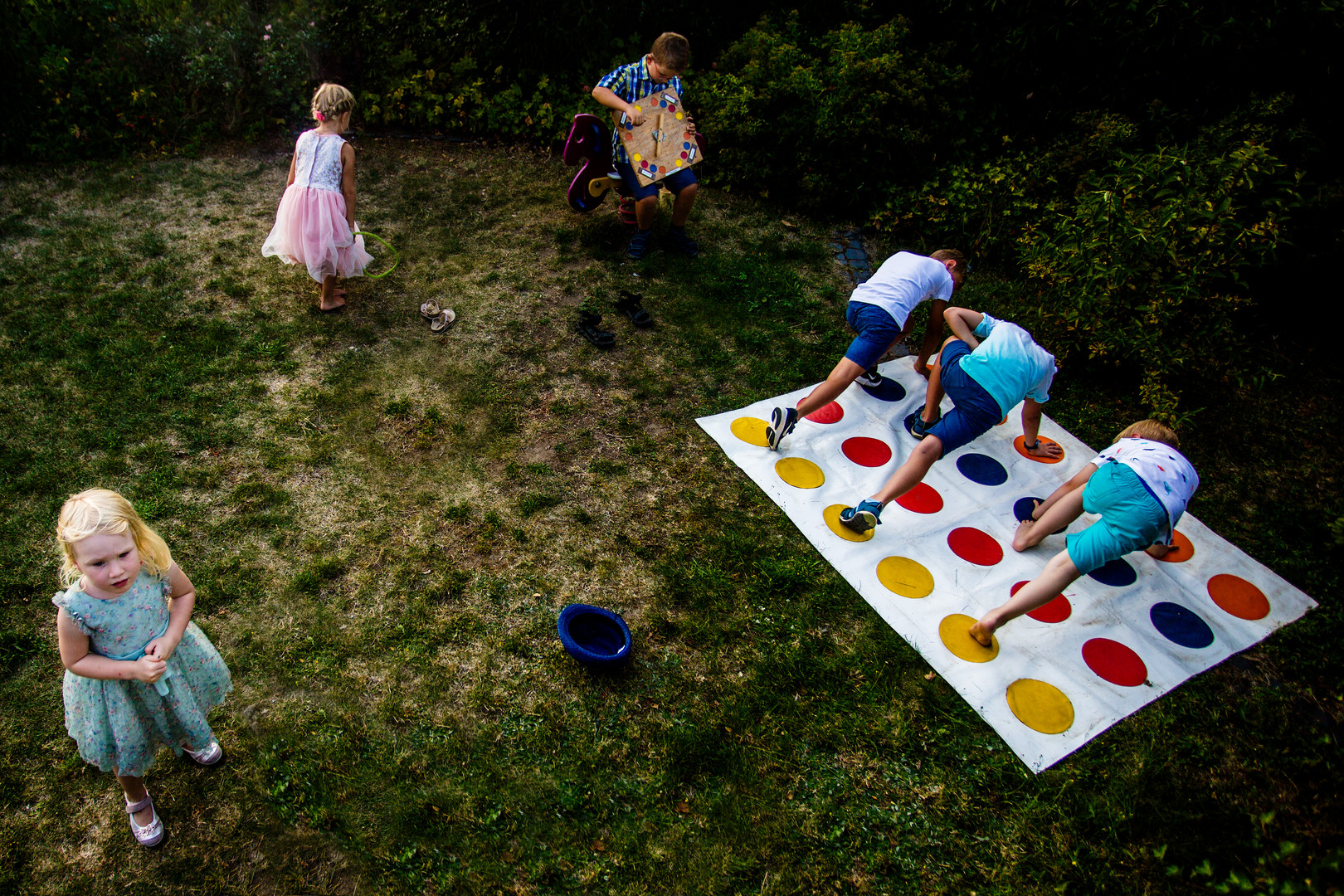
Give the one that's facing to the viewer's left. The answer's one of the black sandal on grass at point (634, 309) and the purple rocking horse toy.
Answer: the purple rocking horse toy

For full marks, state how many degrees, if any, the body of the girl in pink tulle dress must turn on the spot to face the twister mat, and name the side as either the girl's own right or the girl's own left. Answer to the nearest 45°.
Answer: approximately 90° to the girl's own right

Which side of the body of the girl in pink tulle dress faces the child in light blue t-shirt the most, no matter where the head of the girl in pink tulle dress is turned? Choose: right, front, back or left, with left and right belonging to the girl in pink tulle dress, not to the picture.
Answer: right

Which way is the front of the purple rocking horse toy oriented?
to the viewer's left

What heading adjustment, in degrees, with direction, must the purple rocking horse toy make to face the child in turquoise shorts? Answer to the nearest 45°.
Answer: approximately 135° to its left

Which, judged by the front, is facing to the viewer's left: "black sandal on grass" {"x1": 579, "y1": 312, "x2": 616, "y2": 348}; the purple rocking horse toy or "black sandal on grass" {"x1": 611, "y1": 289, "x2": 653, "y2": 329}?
the purple rocking horse toy

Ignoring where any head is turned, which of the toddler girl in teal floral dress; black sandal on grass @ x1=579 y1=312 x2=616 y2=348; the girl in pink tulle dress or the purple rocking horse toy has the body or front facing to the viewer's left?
the purple rocking horse toy

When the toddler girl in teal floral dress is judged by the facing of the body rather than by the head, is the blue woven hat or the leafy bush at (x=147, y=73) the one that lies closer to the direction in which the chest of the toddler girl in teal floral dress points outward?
the blue woven hat
